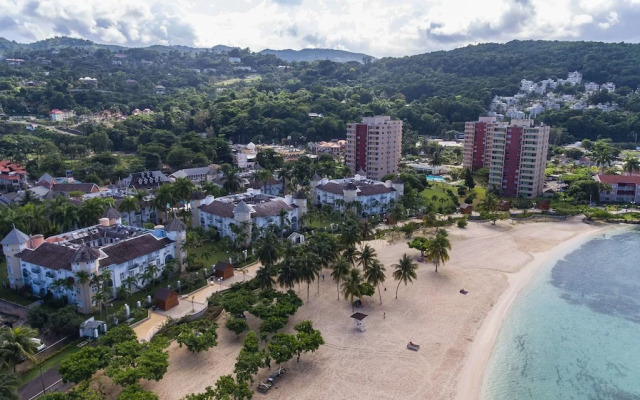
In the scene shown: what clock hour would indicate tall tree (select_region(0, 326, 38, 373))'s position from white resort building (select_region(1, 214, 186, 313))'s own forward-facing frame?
The tall tree is roughly at 2 o'clock from the white resort building.

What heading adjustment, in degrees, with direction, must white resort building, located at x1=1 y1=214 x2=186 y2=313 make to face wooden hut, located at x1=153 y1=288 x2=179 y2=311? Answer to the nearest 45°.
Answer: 0° — it already faces it

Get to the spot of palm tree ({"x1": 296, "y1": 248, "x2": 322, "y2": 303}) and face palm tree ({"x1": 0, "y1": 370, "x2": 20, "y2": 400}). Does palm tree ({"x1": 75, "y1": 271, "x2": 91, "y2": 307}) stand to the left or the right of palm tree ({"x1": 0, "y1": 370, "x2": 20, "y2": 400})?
right

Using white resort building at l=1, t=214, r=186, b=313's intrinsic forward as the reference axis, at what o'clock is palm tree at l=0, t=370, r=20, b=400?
The palm tree is roughly at 2 o'clock from the white resort building.

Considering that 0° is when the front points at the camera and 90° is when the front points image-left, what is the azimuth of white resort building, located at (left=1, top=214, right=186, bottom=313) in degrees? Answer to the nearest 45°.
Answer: approximately 315°
